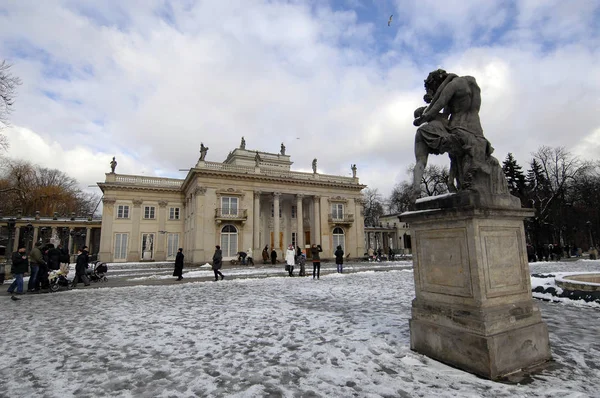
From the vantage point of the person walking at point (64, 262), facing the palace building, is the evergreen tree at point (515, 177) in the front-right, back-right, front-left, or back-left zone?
front-right

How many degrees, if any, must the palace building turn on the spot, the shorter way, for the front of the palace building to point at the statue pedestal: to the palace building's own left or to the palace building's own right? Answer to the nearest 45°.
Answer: approximately 45° to the palace building's own right

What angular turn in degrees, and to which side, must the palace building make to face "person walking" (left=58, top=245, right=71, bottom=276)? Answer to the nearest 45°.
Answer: approximately 45° to its right

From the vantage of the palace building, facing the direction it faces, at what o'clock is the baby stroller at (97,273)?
The baby stroller is roughly at 2 o'clock from the palace building.

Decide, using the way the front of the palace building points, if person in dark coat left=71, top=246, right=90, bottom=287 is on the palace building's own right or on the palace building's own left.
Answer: on the palace building's own right

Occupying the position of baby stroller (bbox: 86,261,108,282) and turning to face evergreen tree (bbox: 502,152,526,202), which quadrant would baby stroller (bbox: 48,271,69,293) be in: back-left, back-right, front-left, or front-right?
back-right

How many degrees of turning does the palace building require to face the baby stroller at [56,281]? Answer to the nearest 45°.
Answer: approximately 45° to its right

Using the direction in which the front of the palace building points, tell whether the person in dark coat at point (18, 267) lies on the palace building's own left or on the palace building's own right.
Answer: on the palace building's own right

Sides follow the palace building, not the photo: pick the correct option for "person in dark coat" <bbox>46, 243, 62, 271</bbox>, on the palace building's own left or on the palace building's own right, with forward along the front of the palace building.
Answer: on the palace building's own right

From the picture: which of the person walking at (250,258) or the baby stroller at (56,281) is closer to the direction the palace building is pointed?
the person walking

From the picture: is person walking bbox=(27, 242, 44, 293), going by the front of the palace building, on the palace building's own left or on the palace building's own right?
on the palace building's own right

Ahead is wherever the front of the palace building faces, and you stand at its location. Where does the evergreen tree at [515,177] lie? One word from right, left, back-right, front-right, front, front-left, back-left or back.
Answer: front-left
